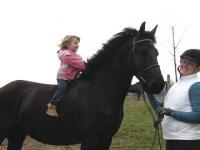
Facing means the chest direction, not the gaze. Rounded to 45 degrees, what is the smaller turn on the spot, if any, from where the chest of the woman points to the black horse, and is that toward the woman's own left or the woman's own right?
approximately 90° to the woman's own right

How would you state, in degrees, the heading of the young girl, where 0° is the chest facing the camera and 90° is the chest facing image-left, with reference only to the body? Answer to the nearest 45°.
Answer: approximately 270°

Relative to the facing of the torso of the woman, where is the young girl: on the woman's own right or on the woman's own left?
on the woman's own right

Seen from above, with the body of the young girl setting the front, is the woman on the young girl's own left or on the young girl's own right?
on the young girl's own right

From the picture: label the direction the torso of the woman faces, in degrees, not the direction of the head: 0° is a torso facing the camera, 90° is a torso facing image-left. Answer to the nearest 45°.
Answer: approximately 45°

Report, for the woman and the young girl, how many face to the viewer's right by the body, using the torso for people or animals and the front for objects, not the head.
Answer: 1
